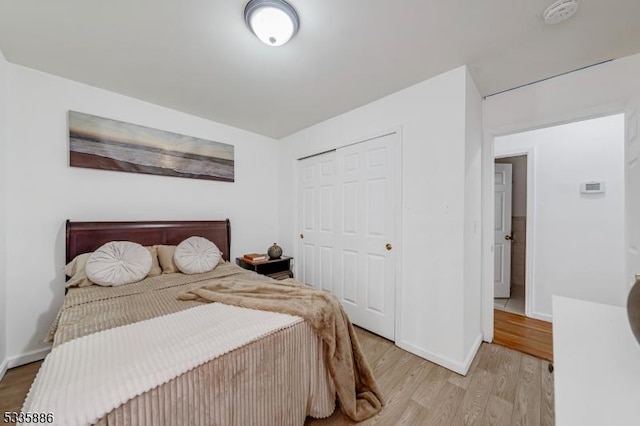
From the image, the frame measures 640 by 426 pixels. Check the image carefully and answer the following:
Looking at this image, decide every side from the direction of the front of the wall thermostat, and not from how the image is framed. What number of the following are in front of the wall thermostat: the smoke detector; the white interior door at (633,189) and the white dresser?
3

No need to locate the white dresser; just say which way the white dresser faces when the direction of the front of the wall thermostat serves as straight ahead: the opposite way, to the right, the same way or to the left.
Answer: to the right

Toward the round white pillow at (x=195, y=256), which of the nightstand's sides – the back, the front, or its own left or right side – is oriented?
right

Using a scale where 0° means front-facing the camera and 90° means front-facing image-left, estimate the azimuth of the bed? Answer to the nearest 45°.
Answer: approximately 0°

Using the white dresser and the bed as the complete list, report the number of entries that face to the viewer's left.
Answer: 1

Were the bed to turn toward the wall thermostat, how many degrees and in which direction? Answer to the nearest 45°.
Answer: approximately 90° to its left

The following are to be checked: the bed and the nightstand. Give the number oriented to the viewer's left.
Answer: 0

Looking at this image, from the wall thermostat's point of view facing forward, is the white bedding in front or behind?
in front

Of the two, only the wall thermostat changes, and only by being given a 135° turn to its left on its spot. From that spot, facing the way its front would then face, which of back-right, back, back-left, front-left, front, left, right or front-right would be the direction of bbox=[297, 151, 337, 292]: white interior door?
back

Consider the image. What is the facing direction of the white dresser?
to the viewer's left

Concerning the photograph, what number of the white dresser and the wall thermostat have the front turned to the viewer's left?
1
